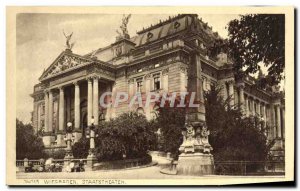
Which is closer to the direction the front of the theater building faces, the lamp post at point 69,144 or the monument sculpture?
the lamp post

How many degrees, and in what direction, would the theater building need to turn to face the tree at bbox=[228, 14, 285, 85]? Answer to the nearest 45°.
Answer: approximately 90° to its left

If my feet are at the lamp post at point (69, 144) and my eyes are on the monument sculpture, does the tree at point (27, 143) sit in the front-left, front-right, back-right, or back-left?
back-right
